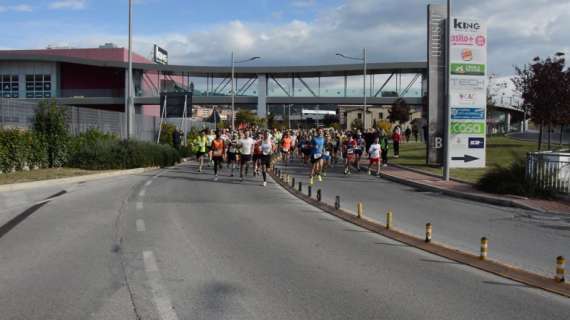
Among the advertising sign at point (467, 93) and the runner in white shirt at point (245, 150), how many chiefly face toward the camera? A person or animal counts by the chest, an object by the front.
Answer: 2

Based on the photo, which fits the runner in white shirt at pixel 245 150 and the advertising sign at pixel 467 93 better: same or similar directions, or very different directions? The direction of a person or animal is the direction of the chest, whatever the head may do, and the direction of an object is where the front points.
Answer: same or similar directions

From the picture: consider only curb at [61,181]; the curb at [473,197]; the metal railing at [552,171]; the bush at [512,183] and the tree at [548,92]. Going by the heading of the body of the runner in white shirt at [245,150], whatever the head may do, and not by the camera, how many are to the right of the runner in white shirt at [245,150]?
1

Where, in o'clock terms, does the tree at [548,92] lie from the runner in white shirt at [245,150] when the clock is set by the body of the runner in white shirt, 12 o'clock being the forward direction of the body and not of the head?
The tree is roughly at 8 o'clock from the runner in white shirt.

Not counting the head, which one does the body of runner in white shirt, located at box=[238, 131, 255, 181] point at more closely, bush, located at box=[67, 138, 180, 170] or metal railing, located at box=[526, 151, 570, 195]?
the metal railing

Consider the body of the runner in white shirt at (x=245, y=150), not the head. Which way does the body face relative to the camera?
toward the camera

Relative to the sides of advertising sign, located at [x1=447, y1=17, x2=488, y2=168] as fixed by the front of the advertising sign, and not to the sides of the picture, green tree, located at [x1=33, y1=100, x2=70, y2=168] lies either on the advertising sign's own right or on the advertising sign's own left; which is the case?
on the advertising sign's own right

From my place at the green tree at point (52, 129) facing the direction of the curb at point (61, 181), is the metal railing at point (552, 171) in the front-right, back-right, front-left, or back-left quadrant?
front-left

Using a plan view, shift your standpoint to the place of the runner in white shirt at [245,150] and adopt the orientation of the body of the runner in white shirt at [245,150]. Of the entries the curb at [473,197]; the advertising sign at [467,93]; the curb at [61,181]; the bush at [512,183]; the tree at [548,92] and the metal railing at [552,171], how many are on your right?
1

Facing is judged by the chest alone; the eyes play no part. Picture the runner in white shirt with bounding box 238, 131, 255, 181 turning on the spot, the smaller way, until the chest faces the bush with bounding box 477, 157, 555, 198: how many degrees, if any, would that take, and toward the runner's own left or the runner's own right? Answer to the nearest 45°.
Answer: approximately 45° to the runner's own left

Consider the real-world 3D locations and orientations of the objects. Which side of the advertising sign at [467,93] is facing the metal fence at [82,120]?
right

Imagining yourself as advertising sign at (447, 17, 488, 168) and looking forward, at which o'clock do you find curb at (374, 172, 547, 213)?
The curb is roughly at 12 o'clock from the advertising sign.

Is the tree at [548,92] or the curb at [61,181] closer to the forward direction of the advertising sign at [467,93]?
the curb

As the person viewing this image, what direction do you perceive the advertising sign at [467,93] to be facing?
facing the viewer

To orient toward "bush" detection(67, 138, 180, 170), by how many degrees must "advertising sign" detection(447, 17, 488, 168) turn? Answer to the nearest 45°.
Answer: approximately 90° to its right

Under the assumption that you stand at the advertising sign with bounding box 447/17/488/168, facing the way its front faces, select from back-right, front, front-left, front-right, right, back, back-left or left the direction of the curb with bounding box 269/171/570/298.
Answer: front
